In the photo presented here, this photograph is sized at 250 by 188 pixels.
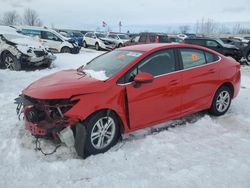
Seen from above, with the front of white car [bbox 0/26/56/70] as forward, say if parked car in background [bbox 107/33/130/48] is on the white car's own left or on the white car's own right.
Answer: on the white car's own left

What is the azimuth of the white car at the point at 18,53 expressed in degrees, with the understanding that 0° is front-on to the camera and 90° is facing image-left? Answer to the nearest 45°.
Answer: approximately 315°

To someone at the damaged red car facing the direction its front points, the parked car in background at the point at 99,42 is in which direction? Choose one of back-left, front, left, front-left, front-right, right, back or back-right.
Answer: back-right

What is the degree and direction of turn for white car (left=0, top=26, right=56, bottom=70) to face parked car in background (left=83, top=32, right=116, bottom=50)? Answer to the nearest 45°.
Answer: approximately 90° to its left

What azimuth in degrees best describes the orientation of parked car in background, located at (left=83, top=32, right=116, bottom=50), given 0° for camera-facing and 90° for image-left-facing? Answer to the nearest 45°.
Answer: approximately 315°

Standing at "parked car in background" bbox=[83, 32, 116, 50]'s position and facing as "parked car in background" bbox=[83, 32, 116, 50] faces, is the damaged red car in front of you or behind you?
in front

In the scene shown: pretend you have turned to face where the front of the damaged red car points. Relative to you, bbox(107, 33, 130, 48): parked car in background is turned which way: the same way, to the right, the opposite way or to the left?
to the left

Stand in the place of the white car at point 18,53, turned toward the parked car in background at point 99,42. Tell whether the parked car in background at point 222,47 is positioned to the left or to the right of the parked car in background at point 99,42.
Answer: right

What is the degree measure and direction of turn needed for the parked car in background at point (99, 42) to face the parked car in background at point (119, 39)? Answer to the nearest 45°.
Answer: approximately 45° to its left
